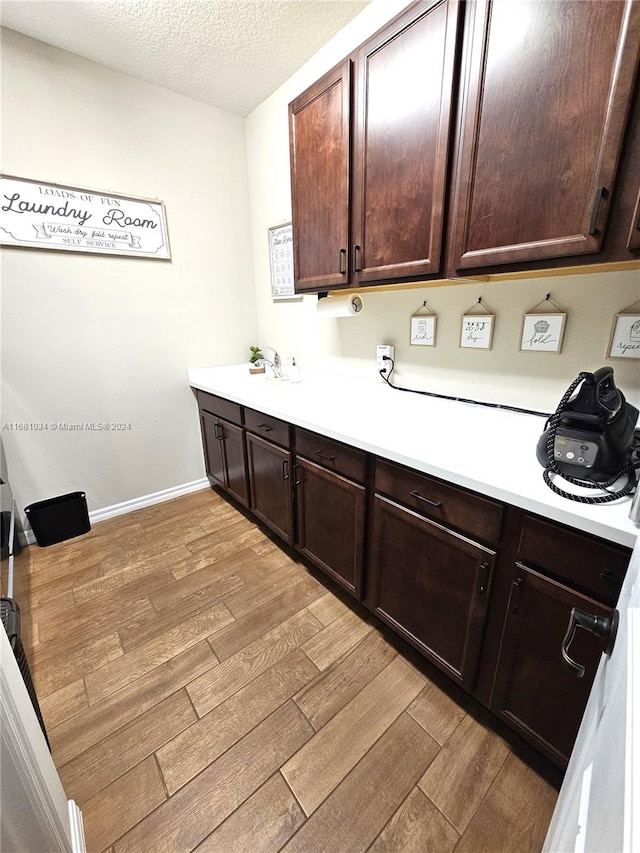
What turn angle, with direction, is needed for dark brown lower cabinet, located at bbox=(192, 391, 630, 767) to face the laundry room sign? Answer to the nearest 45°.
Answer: approximately 45° to its right

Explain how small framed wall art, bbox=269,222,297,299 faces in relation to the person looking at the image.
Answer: facing the viewer and to the left of the viewer

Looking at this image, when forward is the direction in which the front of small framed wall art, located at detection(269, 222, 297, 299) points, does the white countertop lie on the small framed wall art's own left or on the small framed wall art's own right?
on the small framed wall art's own left

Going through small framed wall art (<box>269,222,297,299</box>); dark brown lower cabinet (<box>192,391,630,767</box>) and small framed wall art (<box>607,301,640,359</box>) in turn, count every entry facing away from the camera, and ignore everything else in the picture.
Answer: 0

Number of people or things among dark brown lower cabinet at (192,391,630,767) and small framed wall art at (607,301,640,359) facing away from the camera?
0

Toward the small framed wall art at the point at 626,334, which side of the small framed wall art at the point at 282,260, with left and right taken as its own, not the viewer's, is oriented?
left

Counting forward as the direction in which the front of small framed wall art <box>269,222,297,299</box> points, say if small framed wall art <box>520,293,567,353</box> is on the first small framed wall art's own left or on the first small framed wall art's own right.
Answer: on the first small framed wall art's own left

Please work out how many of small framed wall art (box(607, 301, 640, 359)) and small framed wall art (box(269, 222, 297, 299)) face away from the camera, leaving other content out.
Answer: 0
